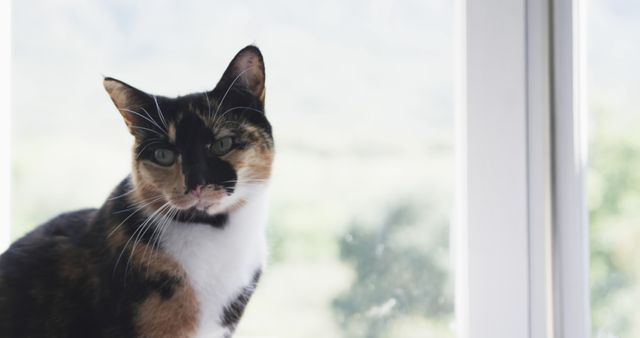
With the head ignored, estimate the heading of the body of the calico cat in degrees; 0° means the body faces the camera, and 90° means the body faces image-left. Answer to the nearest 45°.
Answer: approximately 315°
